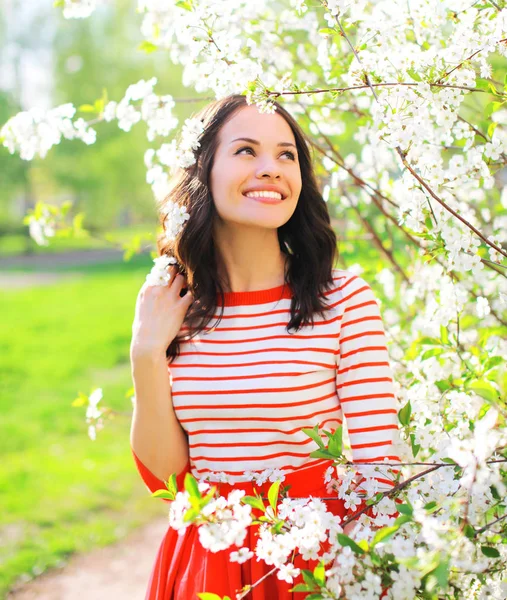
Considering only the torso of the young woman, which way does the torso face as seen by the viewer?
toward the camera
